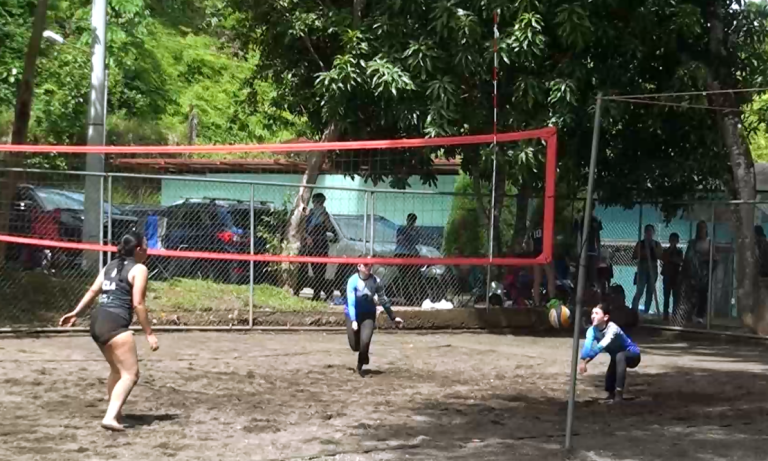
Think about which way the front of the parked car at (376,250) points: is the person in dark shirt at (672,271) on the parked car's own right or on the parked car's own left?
on the parked car's own left

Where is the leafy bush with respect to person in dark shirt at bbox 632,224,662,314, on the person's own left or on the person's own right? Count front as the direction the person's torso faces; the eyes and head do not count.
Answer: on the person's own right

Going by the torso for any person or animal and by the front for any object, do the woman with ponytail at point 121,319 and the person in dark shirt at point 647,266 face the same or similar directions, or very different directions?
very different directions

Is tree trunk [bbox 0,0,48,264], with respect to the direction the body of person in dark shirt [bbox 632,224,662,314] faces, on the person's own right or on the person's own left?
on the person's own right

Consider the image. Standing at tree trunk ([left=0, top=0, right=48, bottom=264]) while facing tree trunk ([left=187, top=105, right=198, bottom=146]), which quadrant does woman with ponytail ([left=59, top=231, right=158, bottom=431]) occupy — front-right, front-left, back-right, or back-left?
back-right

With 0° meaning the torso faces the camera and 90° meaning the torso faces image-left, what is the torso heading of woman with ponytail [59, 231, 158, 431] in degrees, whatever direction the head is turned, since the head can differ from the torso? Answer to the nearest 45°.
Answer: approximately 225°

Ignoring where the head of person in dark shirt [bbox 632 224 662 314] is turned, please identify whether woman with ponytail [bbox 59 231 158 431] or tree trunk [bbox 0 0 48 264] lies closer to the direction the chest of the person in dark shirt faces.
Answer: the woman with ponytail

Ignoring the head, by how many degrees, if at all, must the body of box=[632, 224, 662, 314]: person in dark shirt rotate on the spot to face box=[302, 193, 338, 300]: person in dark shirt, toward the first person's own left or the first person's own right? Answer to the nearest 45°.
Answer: approximately 45° to the first person's own right

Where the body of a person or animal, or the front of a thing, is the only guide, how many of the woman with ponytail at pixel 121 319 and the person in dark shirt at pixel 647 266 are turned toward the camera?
1
